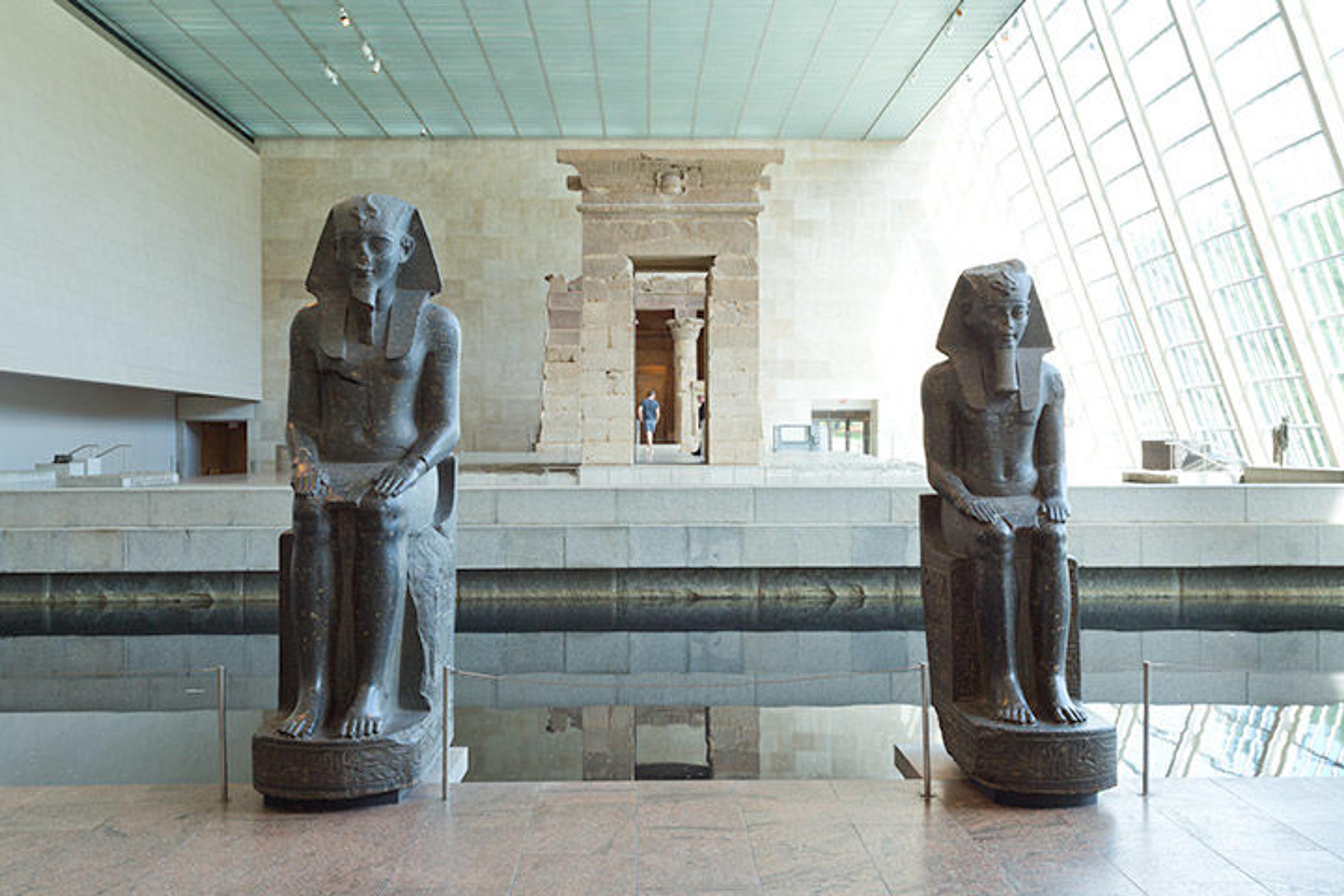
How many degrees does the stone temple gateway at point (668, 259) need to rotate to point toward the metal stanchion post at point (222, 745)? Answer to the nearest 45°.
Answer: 0° — it already faces it

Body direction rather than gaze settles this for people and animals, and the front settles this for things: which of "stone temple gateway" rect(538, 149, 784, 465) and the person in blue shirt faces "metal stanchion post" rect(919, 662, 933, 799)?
the stone temple gateway

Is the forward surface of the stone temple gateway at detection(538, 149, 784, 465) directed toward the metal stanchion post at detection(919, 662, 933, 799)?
yes

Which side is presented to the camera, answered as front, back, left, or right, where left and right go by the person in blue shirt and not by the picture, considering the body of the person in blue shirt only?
back

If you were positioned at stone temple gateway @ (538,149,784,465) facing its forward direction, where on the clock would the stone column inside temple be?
The stone column inside temple is roughly at 6 o'clock from the stone temple gateway.

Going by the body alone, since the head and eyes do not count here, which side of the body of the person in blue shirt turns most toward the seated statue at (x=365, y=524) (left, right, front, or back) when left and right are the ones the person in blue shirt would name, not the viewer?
back

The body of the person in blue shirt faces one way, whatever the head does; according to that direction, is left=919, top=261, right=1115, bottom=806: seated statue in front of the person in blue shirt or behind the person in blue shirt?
behind

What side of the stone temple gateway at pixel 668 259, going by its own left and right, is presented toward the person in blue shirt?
back

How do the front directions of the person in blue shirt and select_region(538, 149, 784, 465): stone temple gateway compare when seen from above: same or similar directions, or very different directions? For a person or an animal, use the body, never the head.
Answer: very different directions

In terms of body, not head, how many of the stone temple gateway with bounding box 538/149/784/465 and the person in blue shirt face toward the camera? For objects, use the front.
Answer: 1
